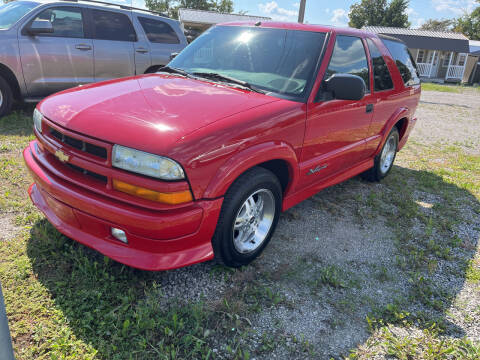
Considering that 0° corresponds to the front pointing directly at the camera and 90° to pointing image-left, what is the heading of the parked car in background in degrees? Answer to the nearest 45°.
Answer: approximately 45°

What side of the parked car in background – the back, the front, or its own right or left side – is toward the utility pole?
back

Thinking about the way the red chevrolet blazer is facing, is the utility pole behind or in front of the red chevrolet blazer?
behind

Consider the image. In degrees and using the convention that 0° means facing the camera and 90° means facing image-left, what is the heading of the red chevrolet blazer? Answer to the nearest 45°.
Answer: approximately 45°
